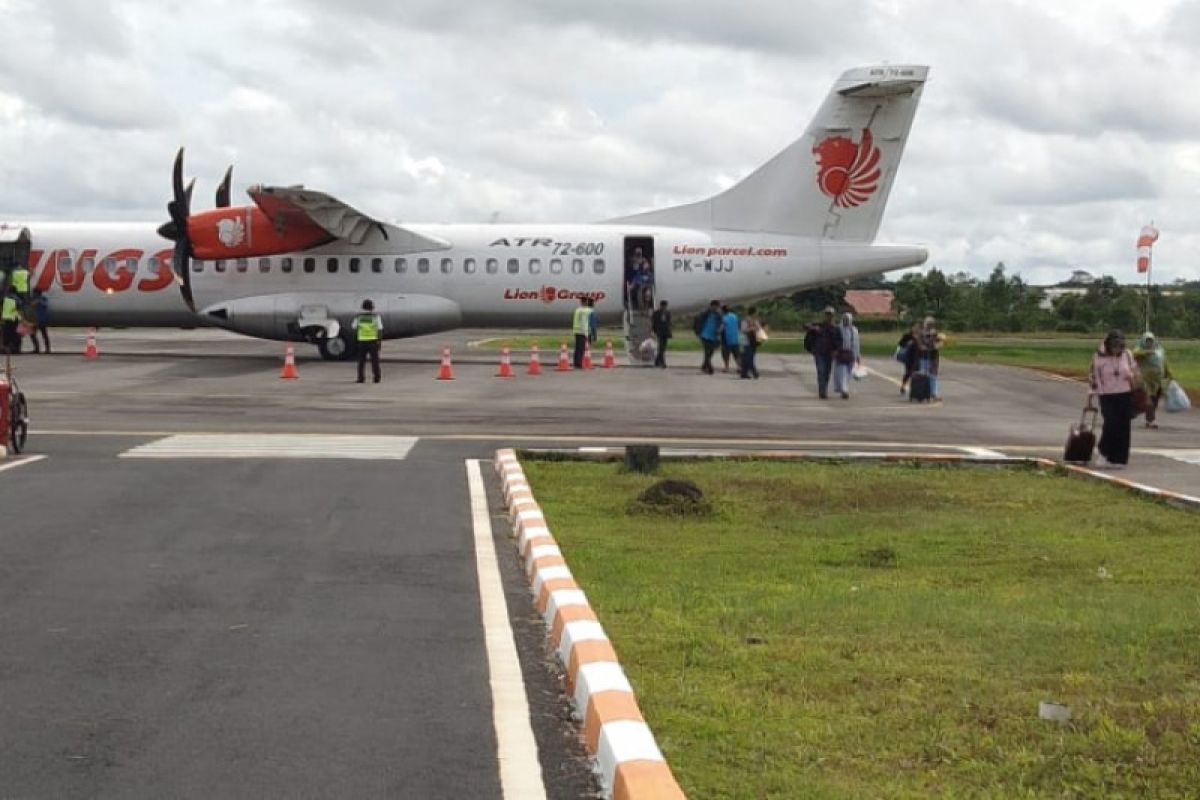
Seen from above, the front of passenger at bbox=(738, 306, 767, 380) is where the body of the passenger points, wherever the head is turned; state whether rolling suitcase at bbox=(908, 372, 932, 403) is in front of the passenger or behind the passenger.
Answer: in front

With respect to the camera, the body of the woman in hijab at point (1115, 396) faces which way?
toward the camera

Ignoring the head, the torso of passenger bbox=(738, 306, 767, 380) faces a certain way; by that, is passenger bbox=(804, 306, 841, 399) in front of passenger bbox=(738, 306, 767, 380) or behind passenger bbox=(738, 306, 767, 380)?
in front

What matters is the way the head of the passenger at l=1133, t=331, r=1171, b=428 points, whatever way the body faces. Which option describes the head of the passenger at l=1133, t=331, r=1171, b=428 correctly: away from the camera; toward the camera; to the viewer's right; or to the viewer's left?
toward the camera

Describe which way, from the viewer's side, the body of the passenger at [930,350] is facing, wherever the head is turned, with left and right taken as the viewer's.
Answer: facing the viewer and to the right of the viewer

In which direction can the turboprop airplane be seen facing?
to the viewer's left

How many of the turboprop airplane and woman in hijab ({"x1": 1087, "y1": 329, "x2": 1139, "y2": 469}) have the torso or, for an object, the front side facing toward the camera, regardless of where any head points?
1

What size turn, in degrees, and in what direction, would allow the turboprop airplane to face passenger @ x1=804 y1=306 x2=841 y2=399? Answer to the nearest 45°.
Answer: approximately 135° to its left

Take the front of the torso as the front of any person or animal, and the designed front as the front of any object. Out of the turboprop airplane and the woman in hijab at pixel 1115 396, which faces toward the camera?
the woman in hijab

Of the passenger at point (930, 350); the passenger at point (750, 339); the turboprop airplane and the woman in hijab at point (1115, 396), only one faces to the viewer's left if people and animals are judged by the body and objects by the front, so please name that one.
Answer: the turboprop airplane

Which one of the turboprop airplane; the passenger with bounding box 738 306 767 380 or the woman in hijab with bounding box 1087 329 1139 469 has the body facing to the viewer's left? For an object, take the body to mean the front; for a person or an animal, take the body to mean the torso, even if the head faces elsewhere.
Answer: the turboprop airplane
